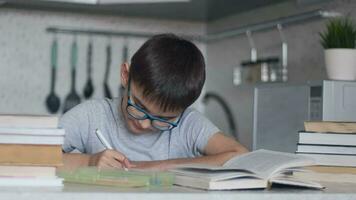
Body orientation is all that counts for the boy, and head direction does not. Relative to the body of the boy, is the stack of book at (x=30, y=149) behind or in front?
in front

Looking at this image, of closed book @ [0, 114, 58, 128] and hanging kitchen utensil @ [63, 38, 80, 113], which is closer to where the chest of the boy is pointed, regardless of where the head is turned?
the closed book

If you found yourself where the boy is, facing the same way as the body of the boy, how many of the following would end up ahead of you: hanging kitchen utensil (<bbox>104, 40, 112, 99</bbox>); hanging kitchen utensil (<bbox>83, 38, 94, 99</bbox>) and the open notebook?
1

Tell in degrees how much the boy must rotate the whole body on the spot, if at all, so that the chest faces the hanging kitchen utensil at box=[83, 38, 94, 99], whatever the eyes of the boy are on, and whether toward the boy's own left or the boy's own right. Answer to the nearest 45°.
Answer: approximately 180°

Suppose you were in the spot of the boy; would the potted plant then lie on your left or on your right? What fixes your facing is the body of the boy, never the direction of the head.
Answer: on your left

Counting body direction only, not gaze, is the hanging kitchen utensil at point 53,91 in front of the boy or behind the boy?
behind

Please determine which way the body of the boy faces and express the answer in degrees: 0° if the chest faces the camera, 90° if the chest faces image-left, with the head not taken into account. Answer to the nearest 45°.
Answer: approximately 0°

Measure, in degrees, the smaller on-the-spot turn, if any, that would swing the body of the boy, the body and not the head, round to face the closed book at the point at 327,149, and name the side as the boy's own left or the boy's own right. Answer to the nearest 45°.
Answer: approximately 45° to the boy's own left

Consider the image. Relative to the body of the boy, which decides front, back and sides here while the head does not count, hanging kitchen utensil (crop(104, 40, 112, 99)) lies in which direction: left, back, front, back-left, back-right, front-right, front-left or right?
back
